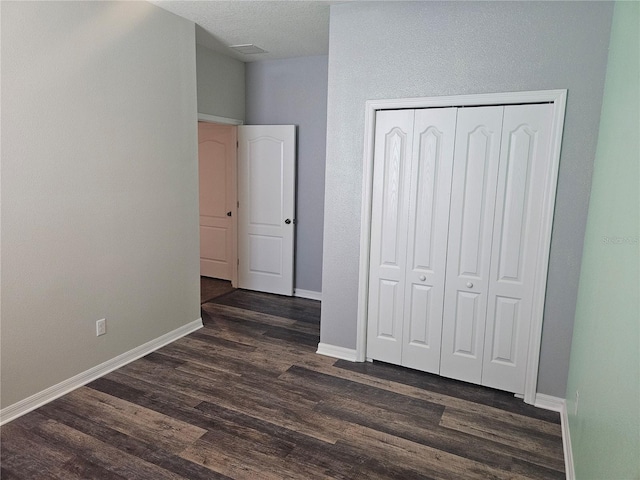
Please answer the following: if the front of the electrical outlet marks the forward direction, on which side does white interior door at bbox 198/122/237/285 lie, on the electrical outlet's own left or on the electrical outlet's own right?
on the electrical outlet's own left

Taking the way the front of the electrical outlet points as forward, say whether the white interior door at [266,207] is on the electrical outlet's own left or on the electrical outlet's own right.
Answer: on the electrical outlet's own left

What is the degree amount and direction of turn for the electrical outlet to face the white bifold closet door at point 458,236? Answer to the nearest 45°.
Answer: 0° — it already faces it

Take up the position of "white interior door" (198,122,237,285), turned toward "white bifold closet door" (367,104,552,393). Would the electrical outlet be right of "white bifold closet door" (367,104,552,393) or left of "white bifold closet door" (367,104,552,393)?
right

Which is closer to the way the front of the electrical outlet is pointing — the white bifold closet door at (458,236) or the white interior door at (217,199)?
the white bifold closet door

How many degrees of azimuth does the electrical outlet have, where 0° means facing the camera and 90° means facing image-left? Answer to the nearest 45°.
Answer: approximately 315°

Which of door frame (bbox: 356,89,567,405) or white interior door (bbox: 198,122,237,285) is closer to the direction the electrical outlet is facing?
the door frame
